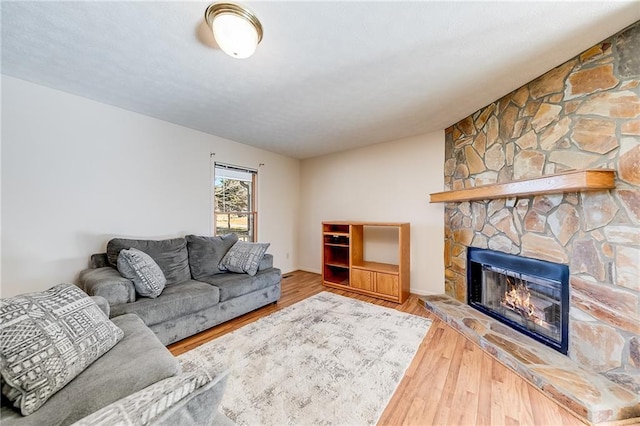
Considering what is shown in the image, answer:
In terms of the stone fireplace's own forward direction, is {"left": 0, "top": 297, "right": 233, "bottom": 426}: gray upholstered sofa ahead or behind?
ahead

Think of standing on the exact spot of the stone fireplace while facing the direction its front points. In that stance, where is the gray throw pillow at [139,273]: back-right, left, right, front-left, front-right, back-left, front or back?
front

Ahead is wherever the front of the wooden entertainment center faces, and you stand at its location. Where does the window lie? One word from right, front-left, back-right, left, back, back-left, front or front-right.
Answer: front-right

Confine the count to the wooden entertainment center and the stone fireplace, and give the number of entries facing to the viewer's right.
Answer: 0

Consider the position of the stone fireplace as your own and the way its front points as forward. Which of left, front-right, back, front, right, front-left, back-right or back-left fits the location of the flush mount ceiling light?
front

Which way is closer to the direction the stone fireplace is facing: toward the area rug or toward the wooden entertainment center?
the area rug

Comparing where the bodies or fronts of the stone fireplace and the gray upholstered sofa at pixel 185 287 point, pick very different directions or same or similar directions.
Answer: very different directions

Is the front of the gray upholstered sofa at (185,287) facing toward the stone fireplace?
yes

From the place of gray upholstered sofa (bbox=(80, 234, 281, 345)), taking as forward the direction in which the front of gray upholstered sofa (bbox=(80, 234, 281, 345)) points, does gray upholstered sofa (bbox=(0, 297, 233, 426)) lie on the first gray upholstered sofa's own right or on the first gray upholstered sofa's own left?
on the first gray upholstered sofa's own right

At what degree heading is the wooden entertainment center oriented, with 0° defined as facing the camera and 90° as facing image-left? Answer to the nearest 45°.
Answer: approximately 45°

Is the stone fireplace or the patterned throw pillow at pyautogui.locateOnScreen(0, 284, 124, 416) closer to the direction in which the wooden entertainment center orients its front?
the patterned throw pillow

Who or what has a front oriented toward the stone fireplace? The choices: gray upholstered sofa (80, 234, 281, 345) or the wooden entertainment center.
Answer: the gray upholstered sofa

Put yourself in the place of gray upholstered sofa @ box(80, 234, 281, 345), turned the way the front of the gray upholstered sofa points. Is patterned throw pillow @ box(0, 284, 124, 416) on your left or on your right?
on your right

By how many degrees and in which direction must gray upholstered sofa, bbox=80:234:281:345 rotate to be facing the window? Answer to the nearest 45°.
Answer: approximately 90° to its left

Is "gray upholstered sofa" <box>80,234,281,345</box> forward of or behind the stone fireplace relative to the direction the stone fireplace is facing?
forward

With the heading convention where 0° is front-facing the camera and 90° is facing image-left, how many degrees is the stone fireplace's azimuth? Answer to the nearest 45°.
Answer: approximately 45°

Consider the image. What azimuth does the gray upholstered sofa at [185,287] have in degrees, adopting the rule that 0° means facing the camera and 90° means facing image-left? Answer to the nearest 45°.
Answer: approximately 315°
